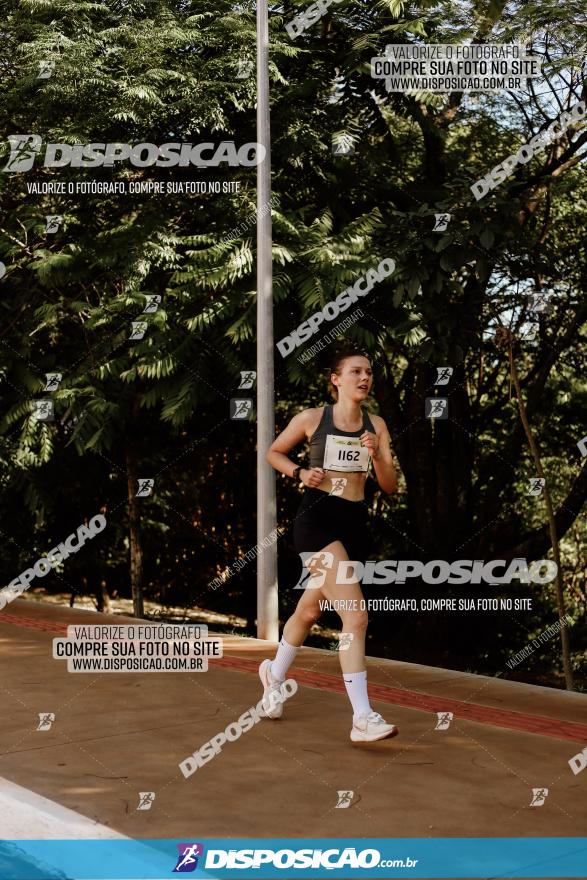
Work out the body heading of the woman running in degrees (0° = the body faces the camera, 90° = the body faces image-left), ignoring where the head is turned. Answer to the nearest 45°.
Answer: approximately 315°

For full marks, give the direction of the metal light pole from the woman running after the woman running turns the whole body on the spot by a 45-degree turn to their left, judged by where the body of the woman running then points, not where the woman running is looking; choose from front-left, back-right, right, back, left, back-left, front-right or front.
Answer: left

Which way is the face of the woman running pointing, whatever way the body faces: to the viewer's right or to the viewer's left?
to the viewer's right

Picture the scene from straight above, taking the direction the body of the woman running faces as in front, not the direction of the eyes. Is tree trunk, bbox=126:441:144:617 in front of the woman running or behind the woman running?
behind
